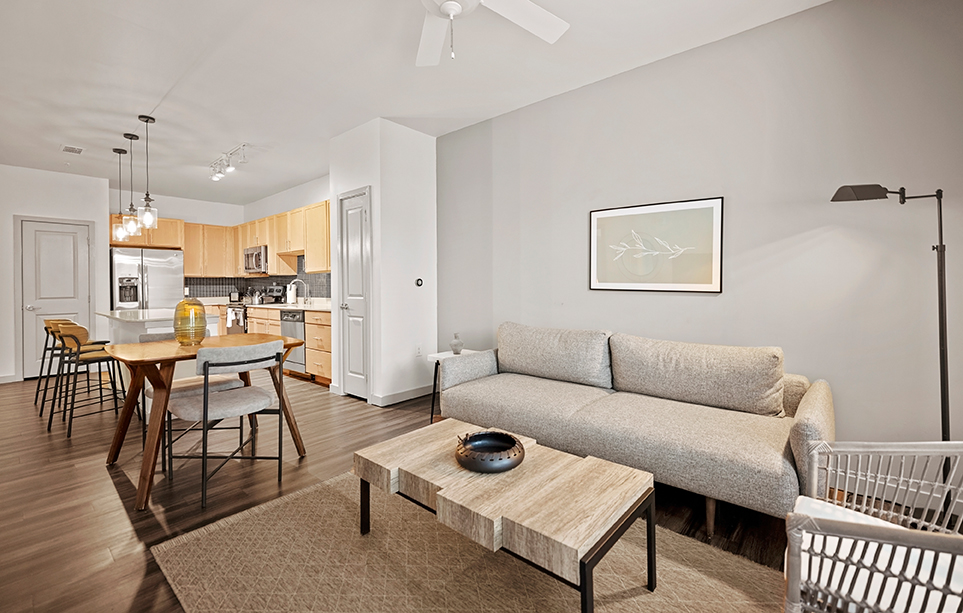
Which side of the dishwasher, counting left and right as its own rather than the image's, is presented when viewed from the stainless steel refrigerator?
right

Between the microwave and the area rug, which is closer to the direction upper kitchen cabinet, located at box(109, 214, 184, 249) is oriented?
the area rug

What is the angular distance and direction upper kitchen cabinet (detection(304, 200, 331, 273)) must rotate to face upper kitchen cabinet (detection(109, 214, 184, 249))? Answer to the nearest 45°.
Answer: approximately 90° to its right

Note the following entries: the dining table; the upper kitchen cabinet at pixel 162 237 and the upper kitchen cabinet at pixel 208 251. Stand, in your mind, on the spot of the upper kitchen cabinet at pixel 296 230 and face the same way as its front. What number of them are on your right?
2

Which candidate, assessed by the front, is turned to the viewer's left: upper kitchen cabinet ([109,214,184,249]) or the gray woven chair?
the gray woven chair

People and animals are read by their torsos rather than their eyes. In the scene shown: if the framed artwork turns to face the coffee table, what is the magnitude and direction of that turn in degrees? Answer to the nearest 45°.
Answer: approximately 45° to its left

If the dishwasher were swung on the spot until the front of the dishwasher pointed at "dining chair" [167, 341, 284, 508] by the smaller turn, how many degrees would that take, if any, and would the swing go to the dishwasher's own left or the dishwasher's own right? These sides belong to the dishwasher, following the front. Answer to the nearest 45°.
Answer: approximately 45° to the dishwasher's own left

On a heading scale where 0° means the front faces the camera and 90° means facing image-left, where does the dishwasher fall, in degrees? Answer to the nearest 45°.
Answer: approximately 45°

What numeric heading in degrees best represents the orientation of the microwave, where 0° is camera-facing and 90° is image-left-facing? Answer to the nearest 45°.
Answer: approximately 45°

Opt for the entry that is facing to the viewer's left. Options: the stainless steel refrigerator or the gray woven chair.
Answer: the gray woven chair

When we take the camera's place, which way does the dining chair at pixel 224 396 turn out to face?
facing away from the viewer and to the left of the viewer
